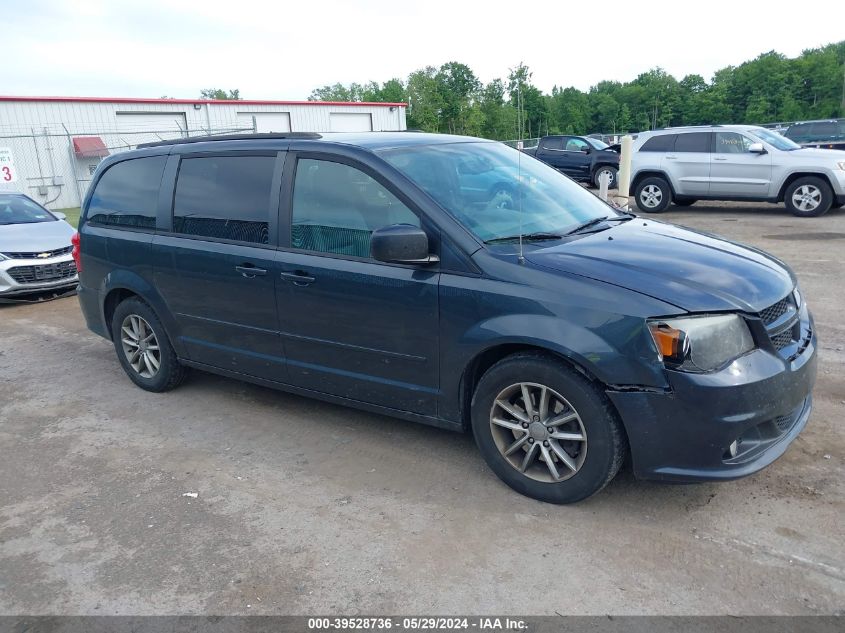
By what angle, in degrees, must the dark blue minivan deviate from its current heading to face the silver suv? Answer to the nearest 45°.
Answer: approximately 90° to its left

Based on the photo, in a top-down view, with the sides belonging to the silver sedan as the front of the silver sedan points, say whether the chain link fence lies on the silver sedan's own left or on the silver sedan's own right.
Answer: on the silver sedan's own left

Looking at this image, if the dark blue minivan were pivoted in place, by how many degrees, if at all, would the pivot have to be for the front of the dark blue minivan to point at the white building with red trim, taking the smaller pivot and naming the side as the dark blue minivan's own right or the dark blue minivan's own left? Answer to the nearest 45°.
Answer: approximately 180°

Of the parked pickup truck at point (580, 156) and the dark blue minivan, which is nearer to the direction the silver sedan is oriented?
the dark blue minivan

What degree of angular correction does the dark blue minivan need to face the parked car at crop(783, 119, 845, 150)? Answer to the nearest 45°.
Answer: approximately 90° to its left

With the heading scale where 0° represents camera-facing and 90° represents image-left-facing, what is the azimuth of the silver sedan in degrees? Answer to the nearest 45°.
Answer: approximately 315°

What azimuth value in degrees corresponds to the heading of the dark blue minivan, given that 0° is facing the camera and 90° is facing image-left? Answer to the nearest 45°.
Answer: approximately 315°

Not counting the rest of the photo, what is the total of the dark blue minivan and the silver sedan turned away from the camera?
0

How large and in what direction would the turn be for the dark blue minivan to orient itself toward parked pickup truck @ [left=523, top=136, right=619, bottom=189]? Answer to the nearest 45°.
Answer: approximately 135° to its left

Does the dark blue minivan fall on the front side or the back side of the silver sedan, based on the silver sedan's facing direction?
on the front side

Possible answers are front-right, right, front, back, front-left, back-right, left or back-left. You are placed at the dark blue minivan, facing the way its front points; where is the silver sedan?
back
